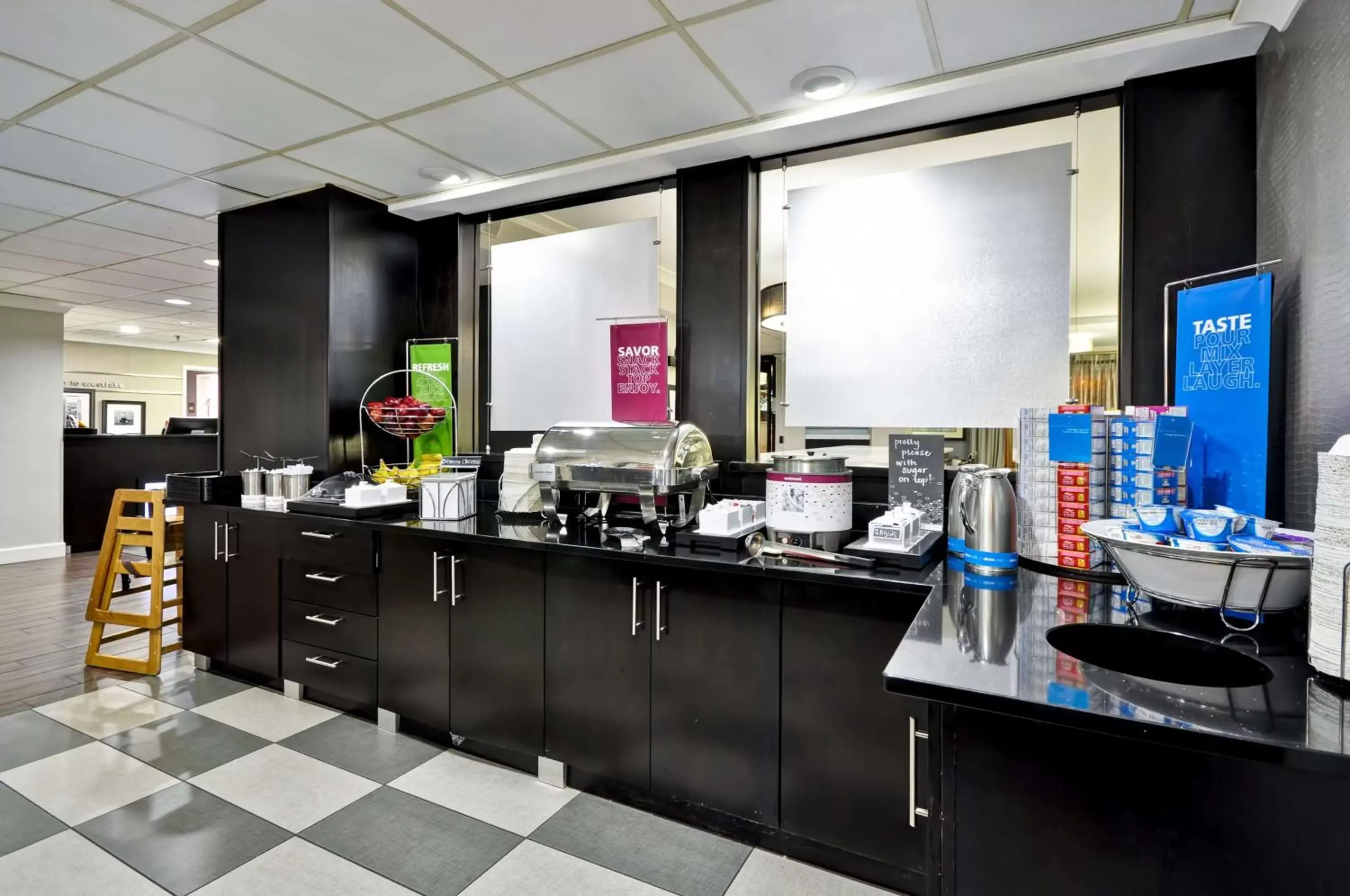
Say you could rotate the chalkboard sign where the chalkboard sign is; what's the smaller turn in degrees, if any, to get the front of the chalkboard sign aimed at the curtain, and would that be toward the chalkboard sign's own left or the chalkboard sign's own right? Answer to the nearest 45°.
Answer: approximately 180°

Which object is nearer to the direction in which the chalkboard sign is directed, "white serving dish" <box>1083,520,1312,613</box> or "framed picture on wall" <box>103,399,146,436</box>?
the white serving dish

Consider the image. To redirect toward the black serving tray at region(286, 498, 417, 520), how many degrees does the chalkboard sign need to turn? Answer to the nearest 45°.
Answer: approximately 90° to its right

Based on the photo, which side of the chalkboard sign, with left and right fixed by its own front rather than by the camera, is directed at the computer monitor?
right

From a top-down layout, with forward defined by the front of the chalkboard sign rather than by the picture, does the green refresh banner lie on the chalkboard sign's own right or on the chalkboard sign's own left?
on the chalkboard sign's own right

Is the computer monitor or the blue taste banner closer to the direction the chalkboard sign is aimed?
the blue taste banner

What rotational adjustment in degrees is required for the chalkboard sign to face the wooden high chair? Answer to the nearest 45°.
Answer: approximately 90° to its right

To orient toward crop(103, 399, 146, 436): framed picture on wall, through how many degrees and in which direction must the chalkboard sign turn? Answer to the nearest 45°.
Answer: approximately 90° to its right

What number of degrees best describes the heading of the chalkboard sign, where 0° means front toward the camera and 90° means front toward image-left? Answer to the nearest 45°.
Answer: approximately 0°

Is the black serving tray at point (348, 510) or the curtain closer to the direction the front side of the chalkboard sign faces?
the black serving tray

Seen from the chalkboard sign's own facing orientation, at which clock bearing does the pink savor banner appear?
The pink savor banner is roughly at 4 o'clock from the chalkboard sign.

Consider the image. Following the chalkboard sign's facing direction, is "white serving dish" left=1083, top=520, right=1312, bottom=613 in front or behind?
in front

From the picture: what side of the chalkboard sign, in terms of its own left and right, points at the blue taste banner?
left

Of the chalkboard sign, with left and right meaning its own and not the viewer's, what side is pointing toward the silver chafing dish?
right
